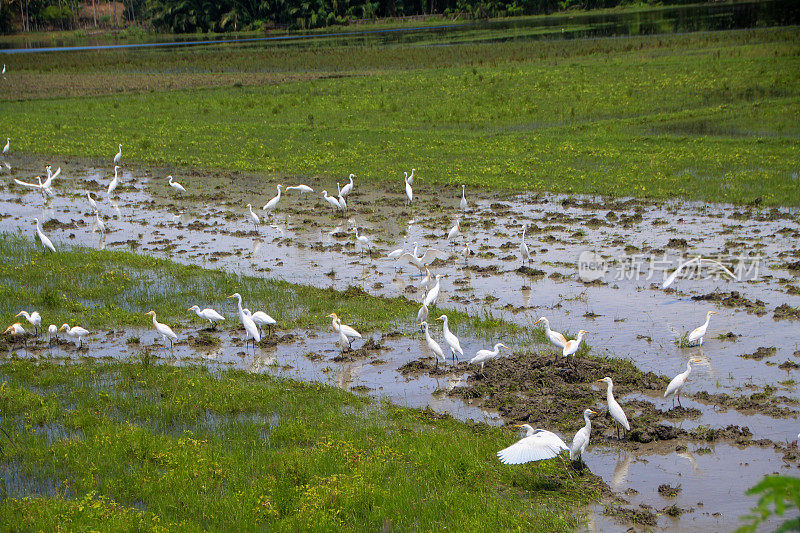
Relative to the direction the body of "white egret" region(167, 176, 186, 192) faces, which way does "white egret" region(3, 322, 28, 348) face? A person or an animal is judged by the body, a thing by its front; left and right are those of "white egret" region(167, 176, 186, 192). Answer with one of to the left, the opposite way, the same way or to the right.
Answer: the same way

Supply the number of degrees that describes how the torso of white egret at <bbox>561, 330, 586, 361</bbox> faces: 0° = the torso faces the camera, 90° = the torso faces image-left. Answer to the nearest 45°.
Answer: approximately 270°

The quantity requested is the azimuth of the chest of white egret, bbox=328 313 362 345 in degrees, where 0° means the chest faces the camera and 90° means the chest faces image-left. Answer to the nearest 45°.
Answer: approximately 90°

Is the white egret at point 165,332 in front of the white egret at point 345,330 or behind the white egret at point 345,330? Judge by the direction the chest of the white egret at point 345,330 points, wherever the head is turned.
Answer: in front

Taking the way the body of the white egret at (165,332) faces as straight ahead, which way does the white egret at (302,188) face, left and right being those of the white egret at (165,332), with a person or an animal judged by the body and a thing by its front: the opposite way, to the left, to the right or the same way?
the same way

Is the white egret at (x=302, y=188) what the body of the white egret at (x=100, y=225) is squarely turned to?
no

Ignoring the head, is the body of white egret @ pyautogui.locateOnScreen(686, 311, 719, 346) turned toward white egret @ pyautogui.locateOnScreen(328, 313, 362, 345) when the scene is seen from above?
no

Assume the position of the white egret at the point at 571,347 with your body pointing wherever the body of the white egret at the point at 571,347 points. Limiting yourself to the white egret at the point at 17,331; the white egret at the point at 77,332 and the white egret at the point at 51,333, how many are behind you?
3

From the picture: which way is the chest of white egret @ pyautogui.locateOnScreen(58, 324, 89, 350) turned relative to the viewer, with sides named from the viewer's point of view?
facing to the left of the viewer
